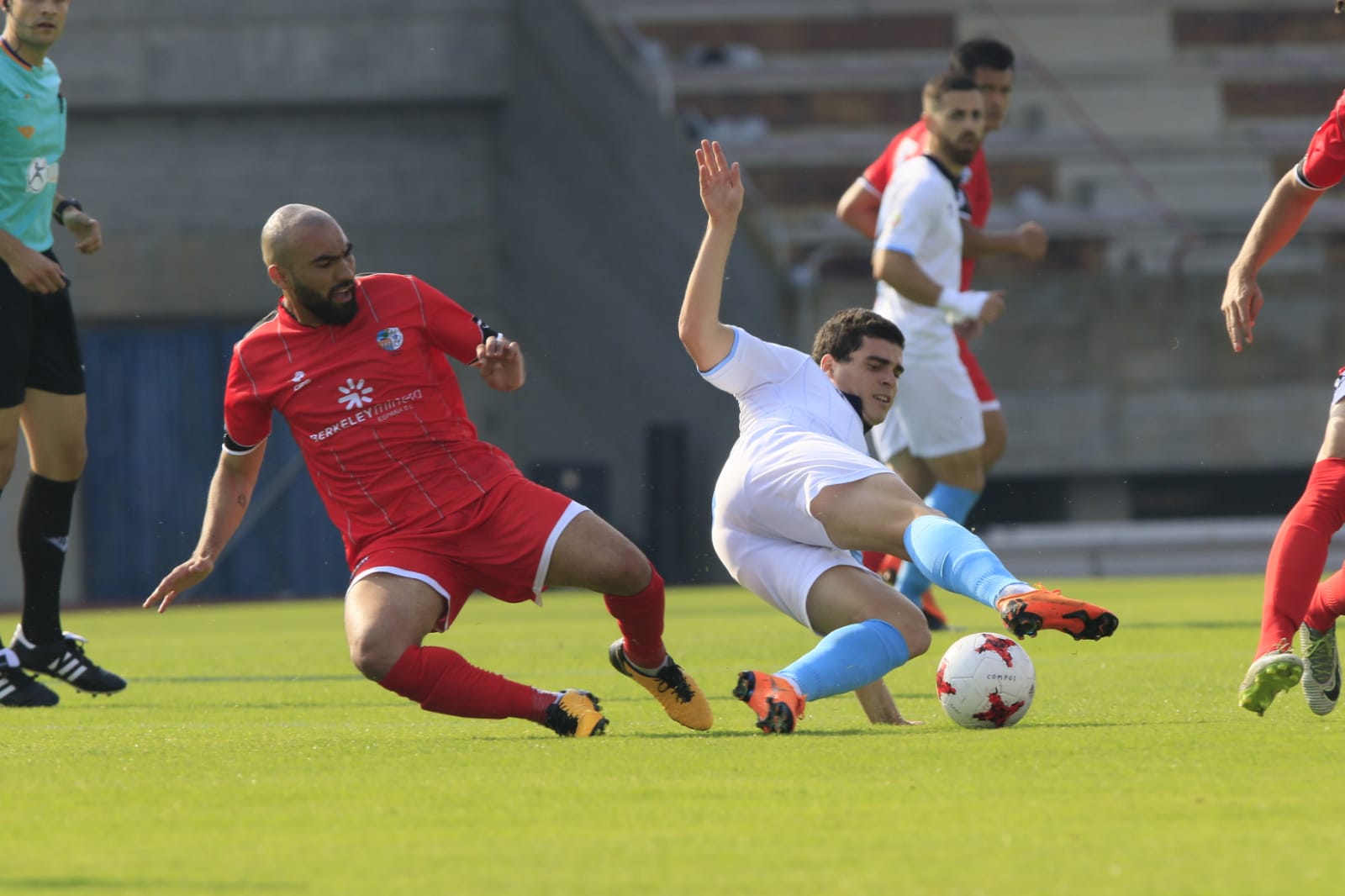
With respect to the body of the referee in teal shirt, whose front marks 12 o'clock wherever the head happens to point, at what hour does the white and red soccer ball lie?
The white and red soccer ball is roughly at 12 o'clock from the referee in teal shirt.

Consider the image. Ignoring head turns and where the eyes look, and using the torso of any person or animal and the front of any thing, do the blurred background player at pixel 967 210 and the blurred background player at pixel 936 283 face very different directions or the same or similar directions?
same or similar directions

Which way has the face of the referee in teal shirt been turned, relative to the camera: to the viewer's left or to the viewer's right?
to the viewer's right

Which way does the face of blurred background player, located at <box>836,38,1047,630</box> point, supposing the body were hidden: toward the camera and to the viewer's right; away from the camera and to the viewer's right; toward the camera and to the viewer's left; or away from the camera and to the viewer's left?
toward the camera and to the viewer's right

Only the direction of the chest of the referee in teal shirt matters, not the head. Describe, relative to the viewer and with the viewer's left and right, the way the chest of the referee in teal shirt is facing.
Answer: facing the viewer and to the right of the viewer

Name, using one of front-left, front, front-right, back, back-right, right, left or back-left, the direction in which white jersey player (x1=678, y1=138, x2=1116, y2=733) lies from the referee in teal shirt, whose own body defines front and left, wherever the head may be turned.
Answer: front

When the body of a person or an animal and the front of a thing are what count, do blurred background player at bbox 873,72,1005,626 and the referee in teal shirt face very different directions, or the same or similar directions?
same or similar directions
